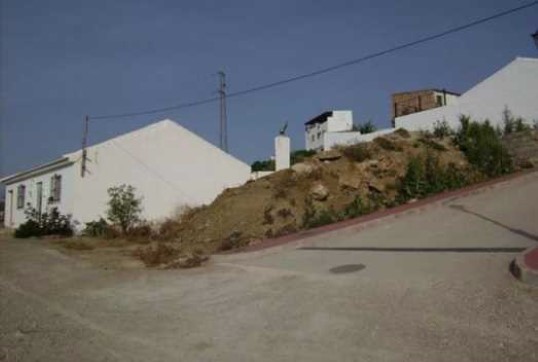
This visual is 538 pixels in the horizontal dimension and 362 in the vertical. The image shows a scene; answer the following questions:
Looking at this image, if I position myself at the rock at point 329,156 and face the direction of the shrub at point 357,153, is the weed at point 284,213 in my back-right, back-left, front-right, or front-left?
back-right

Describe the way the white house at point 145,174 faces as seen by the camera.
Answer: facing the viewer and to the left of the viewer

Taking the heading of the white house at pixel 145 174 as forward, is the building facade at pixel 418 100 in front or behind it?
behind

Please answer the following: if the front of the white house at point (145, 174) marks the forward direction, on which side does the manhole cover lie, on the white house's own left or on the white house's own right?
on the white house's own left

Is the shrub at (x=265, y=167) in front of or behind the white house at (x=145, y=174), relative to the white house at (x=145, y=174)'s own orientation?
behind

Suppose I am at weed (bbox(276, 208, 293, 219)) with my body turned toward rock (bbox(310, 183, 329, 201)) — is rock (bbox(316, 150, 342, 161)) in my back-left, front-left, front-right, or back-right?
front-left

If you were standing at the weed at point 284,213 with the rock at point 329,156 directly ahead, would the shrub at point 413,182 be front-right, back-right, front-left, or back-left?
front-right

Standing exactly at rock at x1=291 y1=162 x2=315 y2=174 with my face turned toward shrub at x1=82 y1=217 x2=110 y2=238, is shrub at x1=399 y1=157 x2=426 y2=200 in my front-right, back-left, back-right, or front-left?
back-left

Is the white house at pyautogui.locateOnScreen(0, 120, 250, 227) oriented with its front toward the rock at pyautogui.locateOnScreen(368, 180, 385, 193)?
no

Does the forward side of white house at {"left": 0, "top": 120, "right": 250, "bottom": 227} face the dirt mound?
no
